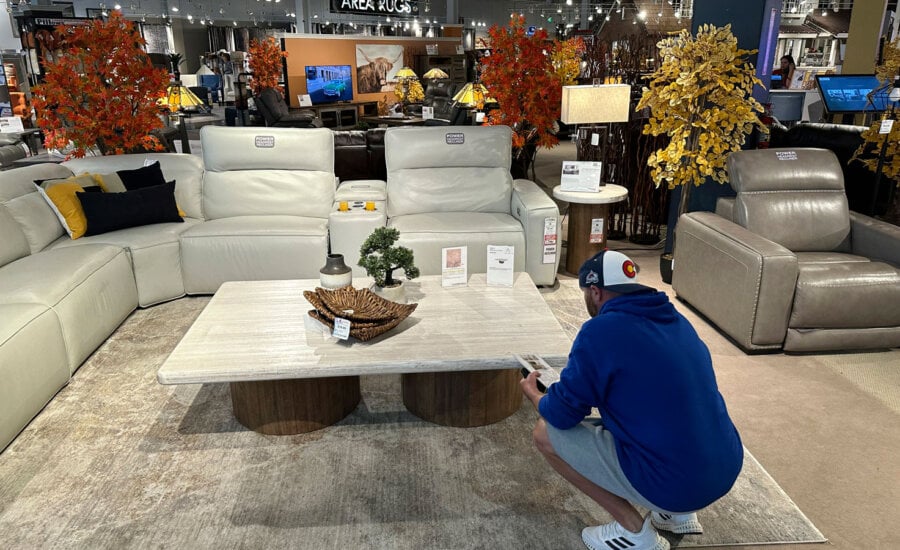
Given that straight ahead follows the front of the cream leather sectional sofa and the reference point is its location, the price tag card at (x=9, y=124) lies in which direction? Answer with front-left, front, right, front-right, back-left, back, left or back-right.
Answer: back-right

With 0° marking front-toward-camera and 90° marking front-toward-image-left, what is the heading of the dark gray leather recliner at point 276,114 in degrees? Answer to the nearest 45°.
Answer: approximately 315°

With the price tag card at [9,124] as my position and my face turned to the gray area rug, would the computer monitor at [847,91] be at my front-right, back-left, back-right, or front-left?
front-left

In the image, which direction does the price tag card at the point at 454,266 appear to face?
toward the camera

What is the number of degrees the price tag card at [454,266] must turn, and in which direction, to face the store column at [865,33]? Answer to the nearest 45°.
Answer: approximately 135° to its left

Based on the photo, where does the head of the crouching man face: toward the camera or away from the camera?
away from the camera

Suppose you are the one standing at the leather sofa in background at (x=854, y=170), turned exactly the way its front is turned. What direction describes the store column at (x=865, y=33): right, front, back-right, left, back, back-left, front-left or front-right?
back

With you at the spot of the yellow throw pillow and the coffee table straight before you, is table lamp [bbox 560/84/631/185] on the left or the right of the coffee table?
left

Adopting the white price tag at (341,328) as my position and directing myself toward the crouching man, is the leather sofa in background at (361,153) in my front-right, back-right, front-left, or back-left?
back-left

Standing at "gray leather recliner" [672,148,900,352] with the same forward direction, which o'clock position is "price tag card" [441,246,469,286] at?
The price tag card is roughly at 3 o'clock from the gray leather recliner.

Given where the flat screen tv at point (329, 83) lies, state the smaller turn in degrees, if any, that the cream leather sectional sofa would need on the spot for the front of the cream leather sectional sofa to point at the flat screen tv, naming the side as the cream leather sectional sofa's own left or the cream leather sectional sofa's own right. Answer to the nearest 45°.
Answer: approximately 180°

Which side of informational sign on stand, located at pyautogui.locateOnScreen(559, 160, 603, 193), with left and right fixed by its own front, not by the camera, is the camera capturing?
front

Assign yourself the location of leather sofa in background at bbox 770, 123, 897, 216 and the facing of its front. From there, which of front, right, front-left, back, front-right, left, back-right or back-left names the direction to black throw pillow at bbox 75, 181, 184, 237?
front-right

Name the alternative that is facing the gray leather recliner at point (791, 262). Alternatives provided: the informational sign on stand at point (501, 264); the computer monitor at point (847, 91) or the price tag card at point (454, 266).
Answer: the computer monitor

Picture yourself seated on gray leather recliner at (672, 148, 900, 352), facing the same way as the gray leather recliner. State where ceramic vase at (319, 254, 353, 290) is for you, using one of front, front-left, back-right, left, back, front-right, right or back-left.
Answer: right
